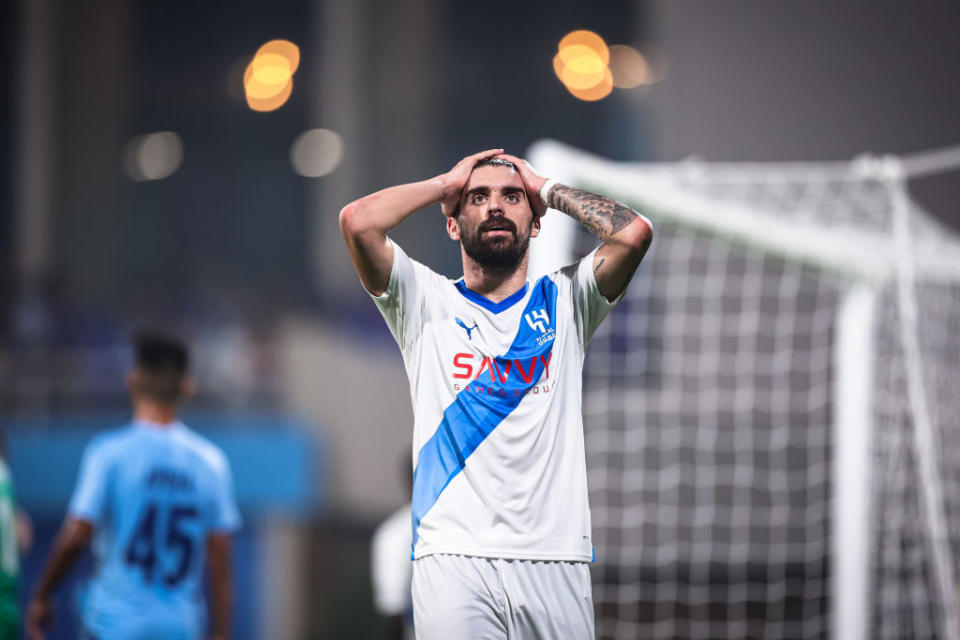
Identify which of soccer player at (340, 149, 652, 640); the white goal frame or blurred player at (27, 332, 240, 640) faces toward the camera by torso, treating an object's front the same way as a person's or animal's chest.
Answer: the soccer player

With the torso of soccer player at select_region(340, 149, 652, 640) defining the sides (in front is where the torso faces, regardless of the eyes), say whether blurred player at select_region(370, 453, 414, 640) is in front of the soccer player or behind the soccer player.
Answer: behind

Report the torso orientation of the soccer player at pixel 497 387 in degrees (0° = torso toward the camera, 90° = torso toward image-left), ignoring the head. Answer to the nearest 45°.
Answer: approximately 0°

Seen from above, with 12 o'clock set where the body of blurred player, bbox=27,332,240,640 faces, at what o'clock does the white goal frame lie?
The white goal frame is roughly at 3 o'clock from the blurred player.

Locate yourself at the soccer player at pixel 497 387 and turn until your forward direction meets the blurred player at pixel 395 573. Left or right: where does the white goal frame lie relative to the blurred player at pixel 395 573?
right

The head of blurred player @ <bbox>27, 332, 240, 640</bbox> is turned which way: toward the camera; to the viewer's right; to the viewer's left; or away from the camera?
away from the camera

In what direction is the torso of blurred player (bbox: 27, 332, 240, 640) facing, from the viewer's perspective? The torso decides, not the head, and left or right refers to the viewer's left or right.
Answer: facing away from the viewer
